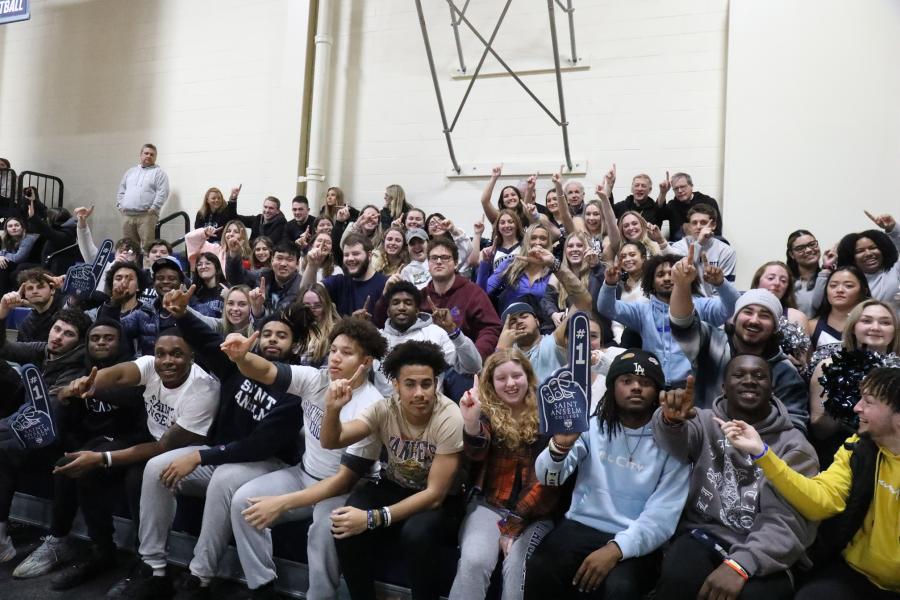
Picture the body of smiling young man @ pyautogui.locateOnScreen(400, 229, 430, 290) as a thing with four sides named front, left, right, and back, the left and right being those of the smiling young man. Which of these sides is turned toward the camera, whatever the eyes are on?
front

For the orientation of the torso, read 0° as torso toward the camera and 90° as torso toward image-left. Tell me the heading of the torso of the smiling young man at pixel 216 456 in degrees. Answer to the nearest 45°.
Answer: approximately 45°

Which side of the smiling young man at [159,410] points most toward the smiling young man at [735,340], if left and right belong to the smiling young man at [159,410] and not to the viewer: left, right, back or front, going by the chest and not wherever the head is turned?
left

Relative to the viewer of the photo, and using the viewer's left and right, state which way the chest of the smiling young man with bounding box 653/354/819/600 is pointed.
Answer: facing the viewer

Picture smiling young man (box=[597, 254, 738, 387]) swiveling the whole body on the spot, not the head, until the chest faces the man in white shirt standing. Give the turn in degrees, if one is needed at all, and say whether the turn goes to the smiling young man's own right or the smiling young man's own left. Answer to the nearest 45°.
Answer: approximately 135° to the smiling young man's own right

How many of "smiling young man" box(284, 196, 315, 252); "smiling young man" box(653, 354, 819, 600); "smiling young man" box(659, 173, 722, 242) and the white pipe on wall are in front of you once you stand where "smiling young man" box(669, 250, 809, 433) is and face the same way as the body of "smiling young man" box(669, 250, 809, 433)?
1

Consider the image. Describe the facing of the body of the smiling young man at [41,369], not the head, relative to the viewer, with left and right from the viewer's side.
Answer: facing the viewer and to the left of the viewer

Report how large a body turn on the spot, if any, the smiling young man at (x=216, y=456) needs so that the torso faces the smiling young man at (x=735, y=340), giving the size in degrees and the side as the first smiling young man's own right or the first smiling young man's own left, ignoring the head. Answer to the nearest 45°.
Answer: approximately 135° to the first smiling young man's own left

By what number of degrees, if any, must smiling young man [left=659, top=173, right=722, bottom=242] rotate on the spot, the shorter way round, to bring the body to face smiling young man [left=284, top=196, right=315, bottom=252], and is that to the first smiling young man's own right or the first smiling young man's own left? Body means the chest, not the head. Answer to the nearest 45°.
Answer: approximately 90° to the first smiling young man's own right

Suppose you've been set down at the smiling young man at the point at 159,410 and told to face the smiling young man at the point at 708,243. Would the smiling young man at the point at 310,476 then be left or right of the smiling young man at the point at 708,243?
right

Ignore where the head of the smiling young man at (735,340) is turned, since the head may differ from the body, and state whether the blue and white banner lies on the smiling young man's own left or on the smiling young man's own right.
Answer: on the smiling young man's own right
